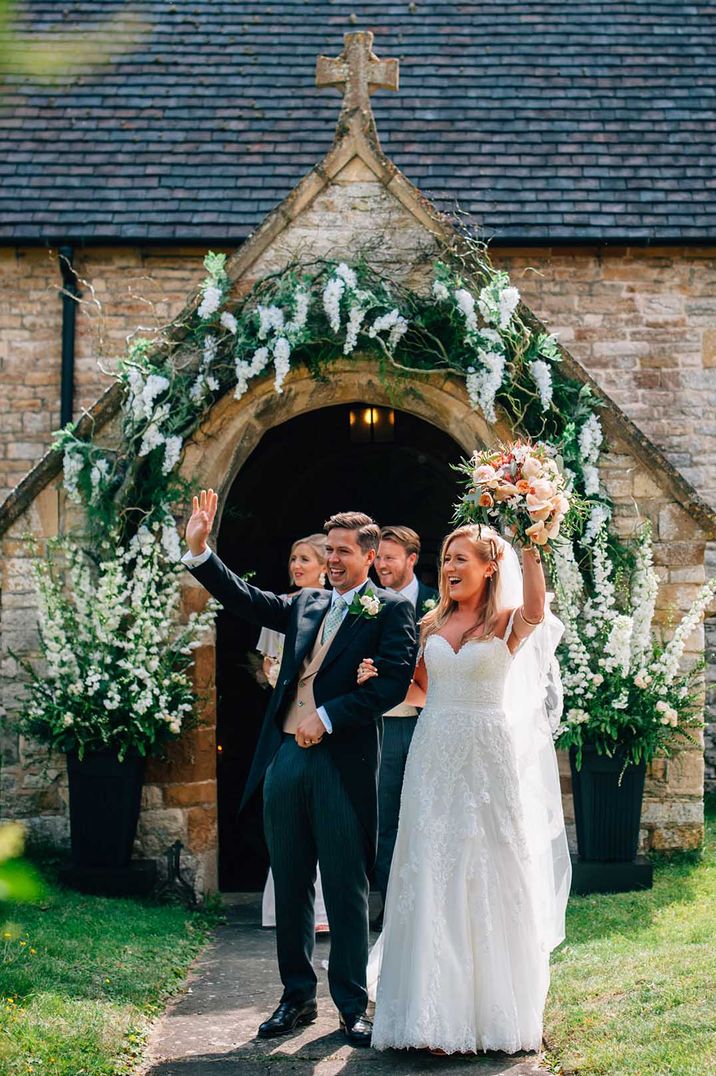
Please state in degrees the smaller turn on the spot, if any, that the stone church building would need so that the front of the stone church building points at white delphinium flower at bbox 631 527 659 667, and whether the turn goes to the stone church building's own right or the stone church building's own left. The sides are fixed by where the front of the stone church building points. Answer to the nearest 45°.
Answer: approximately 45° to the stone church building's own left

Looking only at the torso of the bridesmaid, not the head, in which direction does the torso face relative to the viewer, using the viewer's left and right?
facing the viewer and to the left of the viewer

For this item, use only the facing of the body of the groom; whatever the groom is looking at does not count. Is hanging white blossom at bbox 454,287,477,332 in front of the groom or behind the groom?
behind

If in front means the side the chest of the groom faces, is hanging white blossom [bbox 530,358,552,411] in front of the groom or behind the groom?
behind

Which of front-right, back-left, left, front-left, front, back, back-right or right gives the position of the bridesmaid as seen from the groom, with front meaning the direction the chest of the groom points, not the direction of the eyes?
back-right

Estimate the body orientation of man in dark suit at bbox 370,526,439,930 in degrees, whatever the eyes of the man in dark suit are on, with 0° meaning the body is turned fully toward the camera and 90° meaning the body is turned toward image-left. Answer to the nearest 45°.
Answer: approximately 45°

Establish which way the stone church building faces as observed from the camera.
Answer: facing the viewer

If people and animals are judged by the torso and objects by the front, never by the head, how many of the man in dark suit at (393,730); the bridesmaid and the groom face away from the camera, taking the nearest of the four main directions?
0

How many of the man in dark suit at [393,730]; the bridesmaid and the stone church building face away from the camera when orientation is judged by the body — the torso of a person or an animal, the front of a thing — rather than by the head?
0

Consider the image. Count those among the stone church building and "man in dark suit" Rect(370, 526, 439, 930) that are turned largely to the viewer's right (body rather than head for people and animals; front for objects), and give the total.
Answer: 0

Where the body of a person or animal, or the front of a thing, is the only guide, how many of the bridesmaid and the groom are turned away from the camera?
0

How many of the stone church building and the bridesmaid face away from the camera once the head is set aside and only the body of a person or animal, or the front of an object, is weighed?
0

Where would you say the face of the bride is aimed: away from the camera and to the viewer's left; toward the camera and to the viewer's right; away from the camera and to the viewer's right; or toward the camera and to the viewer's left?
toward the camera and to the viewer's left

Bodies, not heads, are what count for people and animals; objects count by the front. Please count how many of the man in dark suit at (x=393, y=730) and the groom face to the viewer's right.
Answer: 0

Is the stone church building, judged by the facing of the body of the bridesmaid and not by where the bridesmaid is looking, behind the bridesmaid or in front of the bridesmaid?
behind
